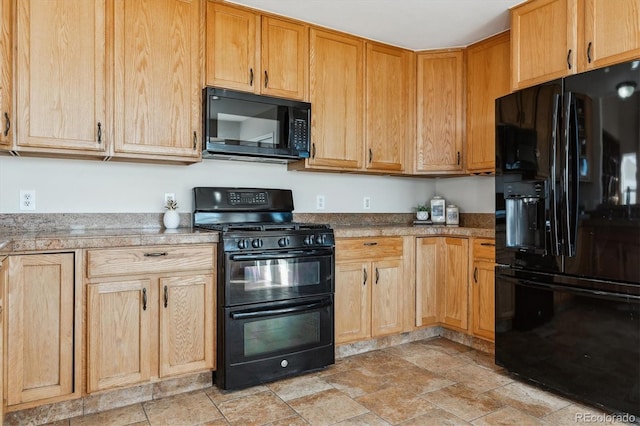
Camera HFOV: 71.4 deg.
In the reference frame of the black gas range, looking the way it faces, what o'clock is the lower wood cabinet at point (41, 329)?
The lower wood cabinet is roughly at 4 o'clock from the black gas range.

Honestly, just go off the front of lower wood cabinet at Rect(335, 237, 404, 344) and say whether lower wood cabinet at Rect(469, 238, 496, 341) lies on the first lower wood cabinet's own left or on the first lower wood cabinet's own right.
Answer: on the first lower wood cabinet's own left

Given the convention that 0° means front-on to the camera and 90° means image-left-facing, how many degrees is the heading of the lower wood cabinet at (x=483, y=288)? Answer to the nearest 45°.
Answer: approximately 45°

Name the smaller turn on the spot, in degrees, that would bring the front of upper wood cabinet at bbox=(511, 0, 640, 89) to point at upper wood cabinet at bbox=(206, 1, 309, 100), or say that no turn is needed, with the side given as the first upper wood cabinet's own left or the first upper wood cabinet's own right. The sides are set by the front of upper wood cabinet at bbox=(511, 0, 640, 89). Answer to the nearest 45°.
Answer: approximately 45° to the first upper wood cabinet's own right

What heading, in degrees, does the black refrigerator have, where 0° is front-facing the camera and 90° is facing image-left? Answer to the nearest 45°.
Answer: approximately 45°
